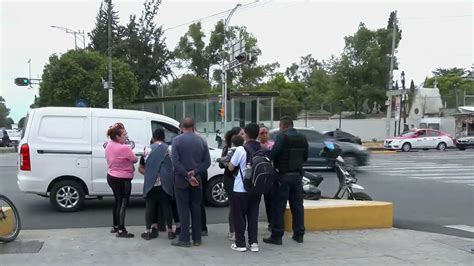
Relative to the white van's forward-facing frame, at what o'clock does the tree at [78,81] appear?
The tree is roughly at 9 o'clock from the white van.

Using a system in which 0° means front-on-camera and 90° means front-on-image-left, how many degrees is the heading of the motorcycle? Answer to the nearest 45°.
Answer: approximately 270°

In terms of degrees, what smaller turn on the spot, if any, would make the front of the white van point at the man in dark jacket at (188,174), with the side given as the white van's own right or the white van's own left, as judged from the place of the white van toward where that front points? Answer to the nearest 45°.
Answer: approximately 45° to the white van's own right

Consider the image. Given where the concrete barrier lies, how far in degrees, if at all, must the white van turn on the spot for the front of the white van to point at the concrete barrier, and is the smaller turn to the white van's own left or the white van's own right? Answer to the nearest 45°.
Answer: approximately 45° to the white van's own right

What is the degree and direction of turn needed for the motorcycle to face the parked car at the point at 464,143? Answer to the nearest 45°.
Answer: approximately 90° to its left

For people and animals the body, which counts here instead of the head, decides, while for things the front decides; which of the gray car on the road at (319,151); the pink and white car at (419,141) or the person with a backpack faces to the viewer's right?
the gray car on the road

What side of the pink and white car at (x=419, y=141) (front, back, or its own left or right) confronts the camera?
left

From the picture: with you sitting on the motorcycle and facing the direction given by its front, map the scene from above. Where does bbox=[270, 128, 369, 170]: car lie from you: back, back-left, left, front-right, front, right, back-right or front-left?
left

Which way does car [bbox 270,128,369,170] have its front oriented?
to the viewer's right

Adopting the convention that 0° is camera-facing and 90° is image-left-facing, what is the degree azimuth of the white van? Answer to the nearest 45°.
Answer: approximately 270°
